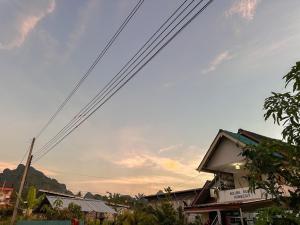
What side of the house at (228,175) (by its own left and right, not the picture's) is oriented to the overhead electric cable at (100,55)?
front

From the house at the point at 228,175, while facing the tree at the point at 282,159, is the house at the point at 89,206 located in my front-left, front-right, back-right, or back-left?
back-right

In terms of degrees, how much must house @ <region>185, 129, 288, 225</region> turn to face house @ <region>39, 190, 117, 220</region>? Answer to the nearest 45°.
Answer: approximately 90° to its right

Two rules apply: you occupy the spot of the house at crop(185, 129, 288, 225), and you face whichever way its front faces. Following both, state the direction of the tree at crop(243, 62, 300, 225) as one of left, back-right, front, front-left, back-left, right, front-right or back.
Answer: front-left

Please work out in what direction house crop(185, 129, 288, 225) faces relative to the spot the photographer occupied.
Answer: facing the viewer and to the left of the viewer

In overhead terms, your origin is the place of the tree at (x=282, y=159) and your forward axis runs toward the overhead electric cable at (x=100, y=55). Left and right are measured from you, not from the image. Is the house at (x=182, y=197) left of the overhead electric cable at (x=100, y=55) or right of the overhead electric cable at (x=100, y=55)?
right

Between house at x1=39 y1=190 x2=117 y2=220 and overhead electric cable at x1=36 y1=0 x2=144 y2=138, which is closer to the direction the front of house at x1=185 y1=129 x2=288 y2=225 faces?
the overhead electric cable

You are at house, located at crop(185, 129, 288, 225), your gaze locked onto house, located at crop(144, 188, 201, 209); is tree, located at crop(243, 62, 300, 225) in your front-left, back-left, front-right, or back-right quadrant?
back-left

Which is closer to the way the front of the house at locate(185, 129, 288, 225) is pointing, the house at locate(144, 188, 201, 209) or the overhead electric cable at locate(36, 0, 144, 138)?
the overhead electric cable

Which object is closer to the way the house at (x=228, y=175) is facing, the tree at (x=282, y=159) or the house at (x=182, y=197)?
the tree

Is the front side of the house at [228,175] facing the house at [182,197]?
no
